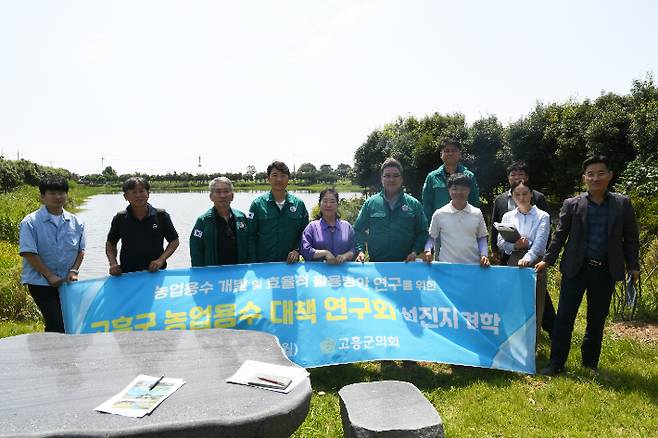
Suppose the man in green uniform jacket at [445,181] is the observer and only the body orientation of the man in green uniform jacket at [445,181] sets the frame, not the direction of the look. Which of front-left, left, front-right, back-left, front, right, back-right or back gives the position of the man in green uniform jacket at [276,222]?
front-right

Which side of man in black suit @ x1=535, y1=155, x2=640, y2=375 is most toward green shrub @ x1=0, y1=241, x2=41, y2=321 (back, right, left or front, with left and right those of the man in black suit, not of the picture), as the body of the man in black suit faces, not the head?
right

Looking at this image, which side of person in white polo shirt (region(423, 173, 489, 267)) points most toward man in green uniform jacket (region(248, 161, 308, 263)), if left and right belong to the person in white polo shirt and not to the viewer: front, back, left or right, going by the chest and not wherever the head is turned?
right

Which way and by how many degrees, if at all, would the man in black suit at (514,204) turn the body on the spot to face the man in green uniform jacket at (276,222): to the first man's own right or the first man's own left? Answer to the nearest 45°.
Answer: approximately 45° to the first man's own right

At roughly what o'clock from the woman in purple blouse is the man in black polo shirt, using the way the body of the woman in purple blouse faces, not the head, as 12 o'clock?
The man in black polo shirt is roughly at 3 o'clock from the woman in purple blouse.

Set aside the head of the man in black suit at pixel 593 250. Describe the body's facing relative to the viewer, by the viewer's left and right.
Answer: facing the viewer

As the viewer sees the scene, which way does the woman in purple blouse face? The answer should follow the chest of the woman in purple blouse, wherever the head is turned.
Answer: toward the camera

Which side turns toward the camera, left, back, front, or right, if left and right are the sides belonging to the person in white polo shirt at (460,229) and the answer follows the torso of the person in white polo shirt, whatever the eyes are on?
front

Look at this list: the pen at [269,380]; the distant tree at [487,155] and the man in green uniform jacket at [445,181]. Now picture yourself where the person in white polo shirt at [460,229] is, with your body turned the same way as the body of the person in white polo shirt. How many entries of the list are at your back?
2

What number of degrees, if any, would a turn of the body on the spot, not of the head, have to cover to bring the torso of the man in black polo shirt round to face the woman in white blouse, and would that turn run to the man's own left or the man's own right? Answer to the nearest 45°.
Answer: approximately 90° to the man's own left

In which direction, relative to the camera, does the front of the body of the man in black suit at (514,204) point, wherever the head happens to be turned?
toward the camera

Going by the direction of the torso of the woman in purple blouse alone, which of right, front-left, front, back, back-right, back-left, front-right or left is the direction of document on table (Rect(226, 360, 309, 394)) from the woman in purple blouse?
front

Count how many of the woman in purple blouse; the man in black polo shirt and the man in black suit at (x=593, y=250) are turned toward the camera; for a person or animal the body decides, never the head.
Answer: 3
